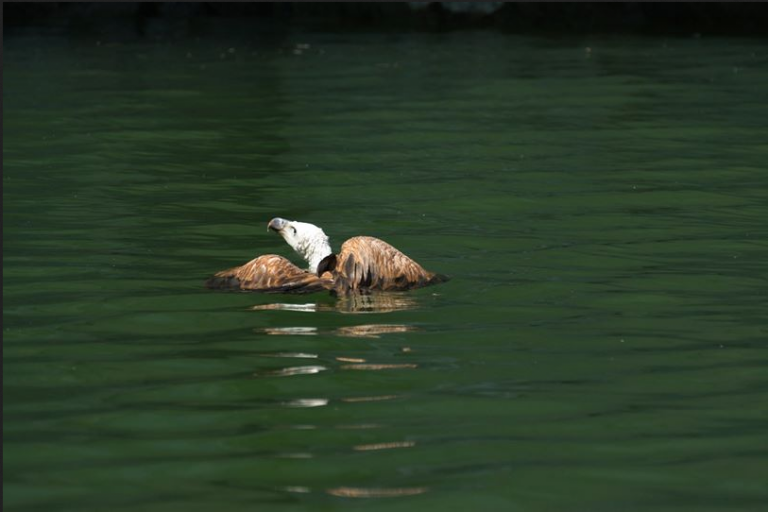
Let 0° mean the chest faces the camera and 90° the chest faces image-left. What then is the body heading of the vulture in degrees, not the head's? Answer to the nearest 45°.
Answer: approximately 135°
